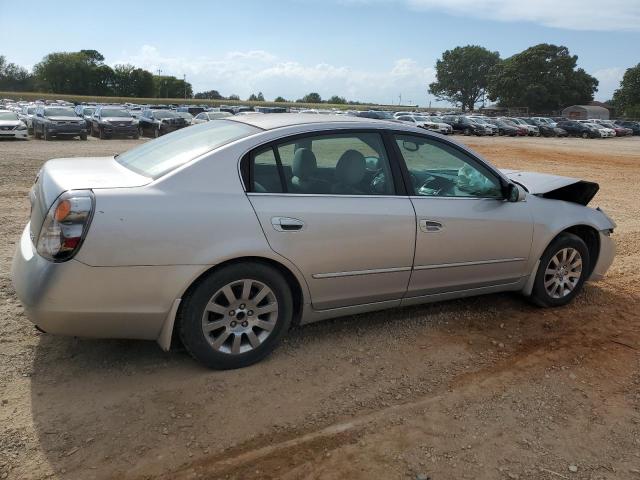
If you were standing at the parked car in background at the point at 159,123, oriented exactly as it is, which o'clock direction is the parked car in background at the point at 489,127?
the parked car in background at the point at 489,127 is roughly at 10 o'clock from the parked car in background at the point at 159,123.

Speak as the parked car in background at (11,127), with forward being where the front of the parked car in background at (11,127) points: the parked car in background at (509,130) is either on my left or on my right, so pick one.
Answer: on my left

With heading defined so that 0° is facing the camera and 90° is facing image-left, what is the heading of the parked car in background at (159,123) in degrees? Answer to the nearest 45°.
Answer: approximately 315°

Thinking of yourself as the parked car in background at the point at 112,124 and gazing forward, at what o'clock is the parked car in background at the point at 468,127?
the parked car in background at the point at 468,127 is roughly at 10 o'clock from the parked car in background at the point at 112,124.

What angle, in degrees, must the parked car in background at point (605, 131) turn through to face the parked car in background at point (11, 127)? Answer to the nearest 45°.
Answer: approximately 90° to its right

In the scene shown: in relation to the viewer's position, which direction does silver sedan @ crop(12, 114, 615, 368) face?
facing away from the viewer and to the right of the viewer

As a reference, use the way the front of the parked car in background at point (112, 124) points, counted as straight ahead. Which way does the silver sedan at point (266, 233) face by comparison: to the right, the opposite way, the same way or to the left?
to the left
